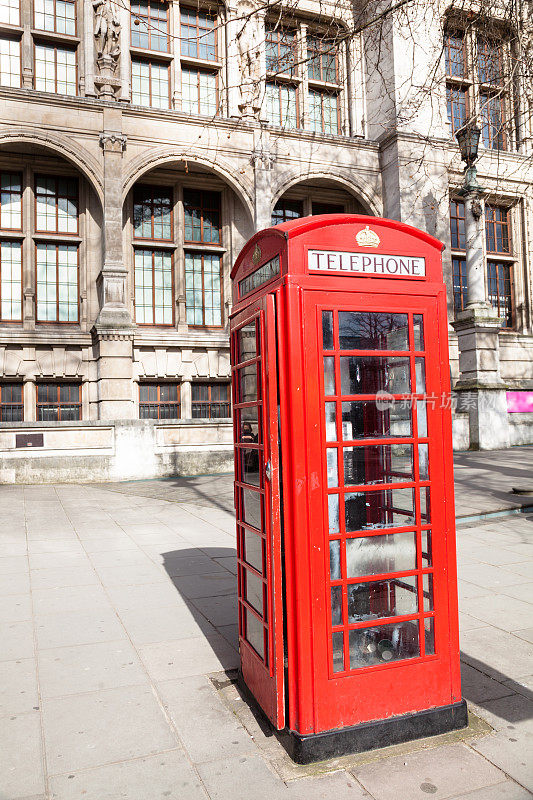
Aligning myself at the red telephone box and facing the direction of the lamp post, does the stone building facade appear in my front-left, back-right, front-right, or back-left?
front-left

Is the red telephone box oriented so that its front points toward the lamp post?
no

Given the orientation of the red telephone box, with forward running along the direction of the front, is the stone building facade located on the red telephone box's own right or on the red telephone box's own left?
on the red telephone box's own right
